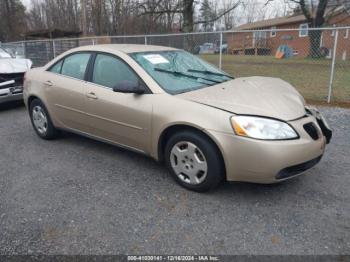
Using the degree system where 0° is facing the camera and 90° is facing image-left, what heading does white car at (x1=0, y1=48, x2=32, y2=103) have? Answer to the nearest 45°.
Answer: approximately 315°

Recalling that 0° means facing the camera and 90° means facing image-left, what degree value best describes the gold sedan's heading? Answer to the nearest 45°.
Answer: approximately 315°

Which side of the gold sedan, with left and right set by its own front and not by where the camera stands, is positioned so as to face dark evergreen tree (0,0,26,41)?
back

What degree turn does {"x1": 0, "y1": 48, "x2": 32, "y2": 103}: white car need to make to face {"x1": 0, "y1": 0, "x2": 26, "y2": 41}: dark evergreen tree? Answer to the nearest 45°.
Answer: approximately 135° to its left

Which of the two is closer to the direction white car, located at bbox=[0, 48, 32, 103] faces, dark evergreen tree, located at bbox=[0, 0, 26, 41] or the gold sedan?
the gold sedan

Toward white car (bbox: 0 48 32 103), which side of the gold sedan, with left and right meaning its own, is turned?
back

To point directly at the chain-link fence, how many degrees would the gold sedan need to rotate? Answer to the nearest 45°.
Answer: approximately 135° to its left
